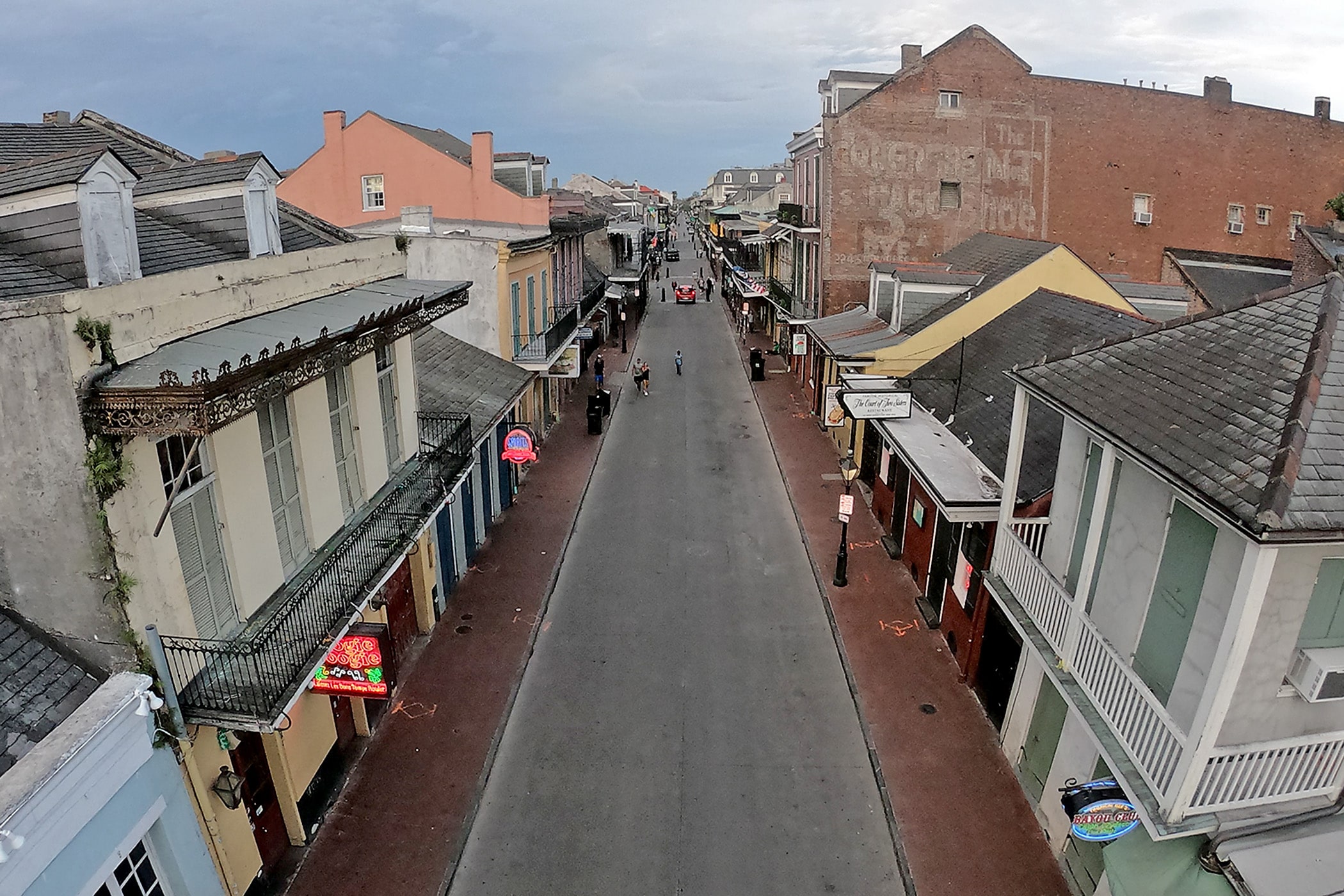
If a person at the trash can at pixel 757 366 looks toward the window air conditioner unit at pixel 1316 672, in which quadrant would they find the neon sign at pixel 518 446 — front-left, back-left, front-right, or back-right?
front-right

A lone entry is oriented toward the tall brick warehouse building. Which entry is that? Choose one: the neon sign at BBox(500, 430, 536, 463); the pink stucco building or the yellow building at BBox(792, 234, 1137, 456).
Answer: the pink stucco building

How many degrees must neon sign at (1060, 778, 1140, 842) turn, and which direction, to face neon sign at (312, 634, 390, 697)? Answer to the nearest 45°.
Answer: approximately 90° to its right

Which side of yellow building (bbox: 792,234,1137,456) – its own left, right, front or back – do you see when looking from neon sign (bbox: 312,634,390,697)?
left

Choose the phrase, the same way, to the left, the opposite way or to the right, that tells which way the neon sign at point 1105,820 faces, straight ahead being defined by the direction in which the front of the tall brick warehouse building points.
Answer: to the left

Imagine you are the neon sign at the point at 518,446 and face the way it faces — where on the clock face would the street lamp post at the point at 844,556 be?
The street lamp post is roughly at 10 o'clock from the neon sign.

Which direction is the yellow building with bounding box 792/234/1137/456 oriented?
to the viewer's left

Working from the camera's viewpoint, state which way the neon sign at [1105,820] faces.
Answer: facing the viewer

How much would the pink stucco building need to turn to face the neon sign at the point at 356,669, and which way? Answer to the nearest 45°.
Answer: approximately 90° to its right

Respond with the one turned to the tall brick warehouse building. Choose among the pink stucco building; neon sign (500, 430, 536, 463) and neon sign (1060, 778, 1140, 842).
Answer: the pink stucco building

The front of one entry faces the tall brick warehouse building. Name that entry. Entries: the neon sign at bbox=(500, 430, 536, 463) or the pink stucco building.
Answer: the pink stucco building

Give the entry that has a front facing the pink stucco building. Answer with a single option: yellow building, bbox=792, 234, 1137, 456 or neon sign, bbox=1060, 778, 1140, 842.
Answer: the yellow building

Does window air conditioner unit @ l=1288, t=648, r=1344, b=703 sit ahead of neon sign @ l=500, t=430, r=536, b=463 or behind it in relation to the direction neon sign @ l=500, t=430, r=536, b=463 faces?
ahead

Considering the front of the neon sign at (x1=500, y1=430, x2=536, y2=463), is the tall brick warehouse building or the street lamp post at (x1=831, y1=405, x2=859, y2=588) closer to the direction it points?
the street lamp post

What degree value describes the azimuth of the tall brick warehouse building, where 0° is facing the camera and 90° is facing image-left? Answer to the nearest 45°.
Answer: approximately 90°

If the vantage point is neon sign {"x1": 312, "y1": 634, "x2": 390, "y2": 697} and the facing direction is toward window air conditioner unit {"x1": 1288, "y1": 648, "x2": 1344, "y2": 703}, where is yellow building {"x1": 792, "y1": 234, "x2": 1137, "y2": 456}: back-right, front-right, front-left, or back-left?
front-left

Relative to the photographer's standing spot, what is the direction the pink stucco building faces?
facing to the right of the viewer

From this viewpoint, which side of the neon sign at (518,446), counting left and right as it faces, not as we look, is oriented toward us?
front

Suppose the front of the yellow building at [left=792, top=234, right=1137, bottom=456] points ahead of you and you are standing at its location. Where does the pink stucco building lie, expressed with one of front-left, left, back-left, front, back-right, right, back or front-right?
front

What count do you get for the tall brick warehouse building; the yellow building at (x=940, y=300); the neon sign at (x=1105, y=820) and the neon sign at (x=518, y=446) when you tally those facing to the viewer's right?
0

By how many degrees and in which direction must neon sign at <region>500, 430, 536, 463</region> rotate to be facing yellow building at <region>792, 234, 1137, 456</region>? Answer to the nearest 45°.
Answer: approximately 90° to its left

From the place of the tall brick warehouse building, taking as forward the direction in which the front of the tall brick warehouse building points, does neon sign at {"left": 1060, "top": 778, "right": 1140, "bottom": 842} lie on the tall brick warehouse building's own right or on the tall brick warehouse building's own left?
on the tall brick warehouse building's own left

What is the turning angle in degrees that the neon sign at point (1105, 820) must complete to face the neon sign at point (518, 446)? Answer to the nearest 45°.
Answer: approximately 135° to its right
